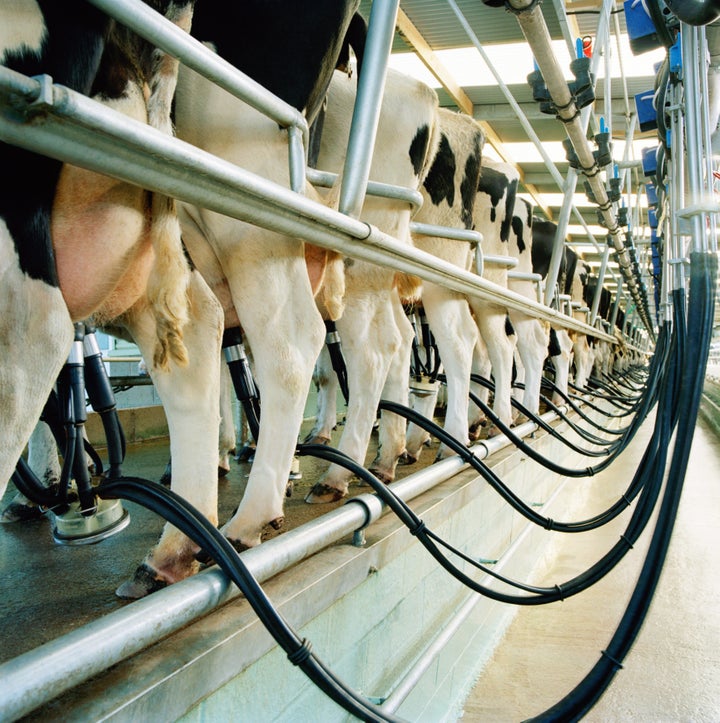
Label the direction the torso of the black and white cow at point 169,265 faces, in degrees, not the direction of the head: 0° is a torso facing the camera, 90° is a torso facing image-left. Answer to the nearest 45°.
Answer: approximately 135°

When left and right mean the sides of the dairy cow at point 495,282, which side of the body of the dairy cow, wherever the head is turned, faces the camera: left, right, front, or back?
left

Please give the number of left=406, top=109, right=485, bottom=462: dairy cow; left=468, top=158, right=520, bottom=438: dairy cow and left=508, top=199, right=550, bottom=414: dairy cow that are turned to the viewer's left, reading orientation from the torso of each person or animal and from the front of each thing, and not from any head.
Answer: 3

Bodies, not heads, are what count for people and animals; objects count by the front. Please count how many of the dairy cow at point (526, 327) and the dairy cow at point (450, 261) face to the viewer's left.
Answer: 2

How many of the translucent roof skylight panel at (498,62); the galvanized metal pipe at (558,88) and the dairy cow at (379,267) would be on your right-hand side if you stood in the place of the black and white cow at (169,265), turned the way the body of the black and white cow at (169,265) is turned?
3

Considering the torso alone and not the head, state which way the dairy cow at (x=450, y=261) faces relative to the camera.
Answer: to the viewer's left

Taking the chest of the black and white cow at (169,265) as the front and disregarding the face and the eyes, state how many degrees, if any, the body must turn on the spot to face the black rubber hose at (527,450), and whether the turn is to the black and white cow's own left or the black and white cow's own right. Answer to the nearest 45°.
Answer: approximately 90° to the black and white cow's own right

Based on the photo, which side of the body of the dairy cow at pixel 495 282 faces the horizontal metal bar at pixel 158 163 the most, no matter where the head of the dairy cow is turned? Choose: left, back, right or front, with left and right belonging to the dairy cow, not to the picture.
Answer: left

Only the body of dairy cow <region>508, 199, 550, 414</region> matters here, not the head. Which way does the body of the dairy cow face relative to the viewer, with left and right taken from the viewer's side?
facing to the left of the viewer
